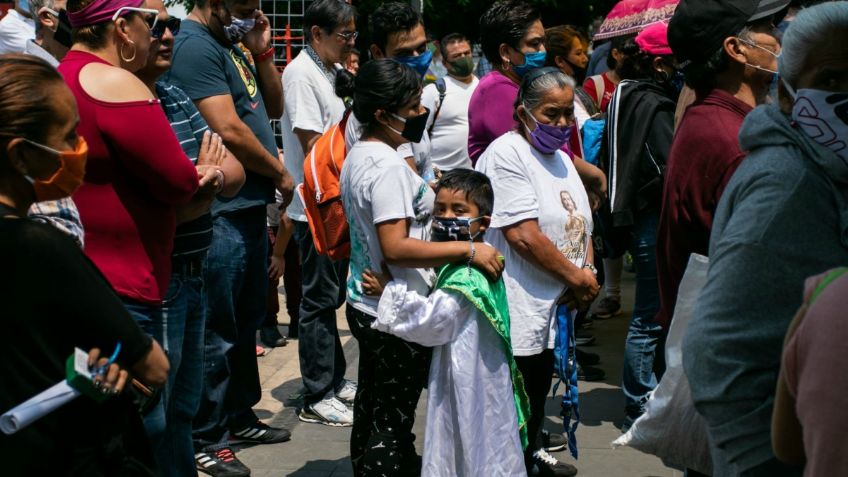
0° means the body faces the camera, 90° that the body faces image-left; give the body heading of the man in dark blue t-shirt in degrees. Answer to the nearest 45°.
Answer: approximately 315°

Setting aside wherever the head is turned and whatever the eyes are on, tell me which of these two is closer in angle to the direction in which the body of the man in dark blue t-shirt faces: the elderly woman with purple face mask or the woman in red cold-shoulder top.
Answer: the elderly woman with purple face mask

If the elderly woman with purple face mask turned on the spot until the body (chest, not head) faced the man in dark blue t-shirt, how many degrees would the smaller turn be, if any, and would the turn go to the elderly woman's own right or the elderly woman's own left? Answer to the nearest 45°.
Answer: approximately 135° to the elderly woman's own right

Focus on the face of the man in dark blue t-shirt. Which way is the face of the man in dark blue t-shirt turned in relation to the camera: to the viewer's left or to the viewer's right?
to the viewer's right

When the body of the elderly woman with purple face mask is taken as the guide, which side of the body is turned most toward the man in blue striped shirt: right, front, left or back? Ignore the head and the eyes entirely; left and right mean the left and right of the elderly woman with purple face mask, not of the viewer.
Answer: right

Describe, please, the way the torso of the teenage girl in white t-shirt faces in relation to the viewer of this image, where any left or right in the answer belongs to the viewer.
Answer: facing to the right of the viewer

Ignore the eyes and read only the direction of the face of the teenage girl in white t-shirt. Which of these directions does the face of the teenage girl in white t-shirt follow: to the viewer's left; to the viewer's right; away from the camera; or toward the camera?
to the viewer's right
